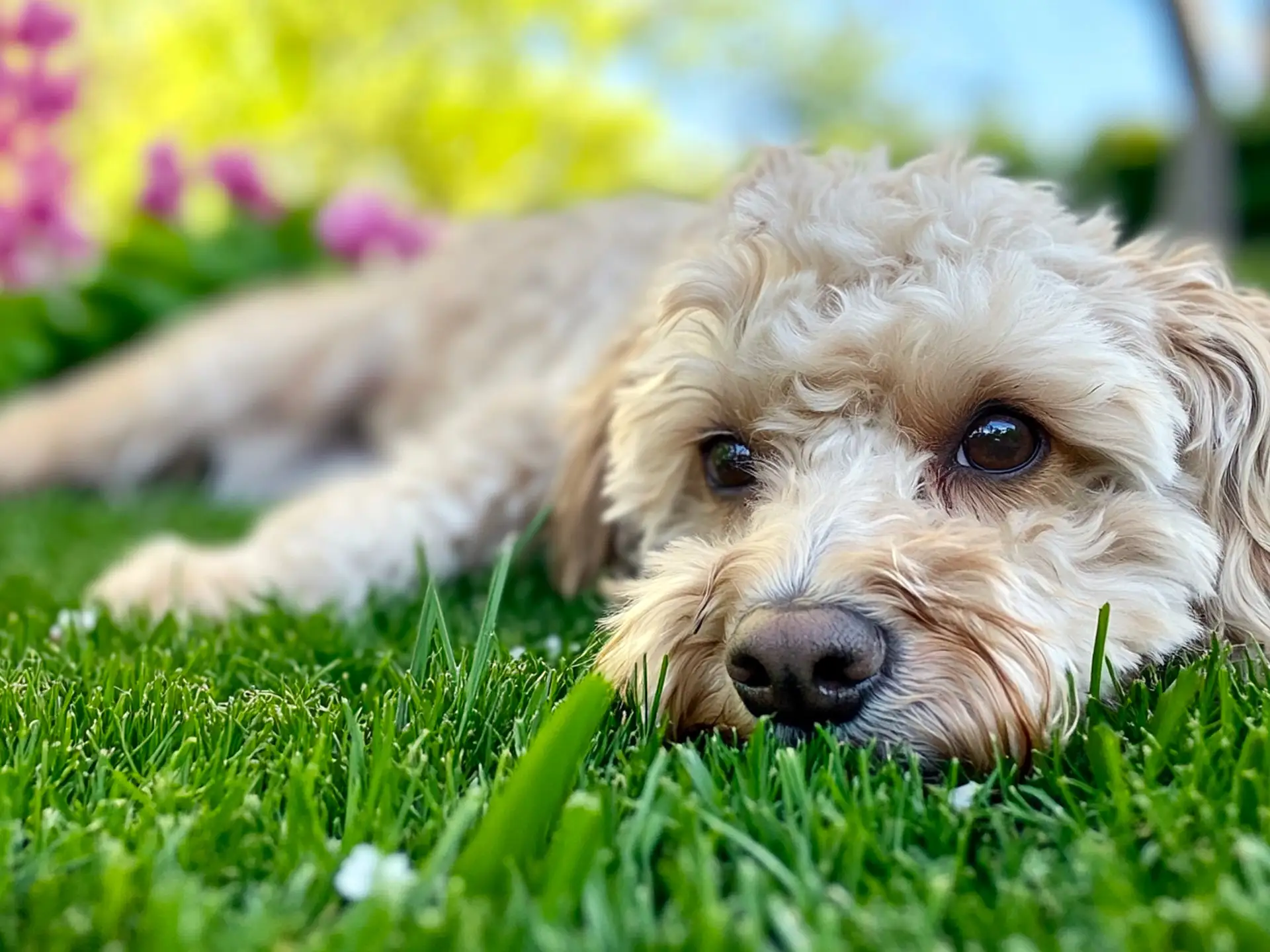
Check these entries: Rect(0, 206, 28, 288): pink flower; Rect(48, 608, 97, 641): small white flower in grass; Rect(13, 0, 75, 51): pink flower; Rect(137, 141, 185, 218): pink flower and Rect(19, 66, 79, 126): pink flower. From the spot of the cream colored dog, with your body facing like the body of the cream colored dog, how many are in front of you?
0

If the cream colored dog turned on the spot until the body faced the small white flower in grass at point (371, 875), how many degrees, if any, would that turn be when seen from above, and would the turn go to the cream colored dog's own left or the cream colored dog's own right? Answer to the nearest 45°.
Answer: approximately 90° to the cream colored dog's own right

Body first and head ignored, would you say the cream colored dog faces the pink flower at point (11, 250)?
no

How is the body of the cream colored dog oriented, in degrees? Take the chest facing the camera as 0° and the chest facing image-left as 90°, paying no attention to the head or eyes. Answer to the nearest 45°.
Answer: approximately 315°

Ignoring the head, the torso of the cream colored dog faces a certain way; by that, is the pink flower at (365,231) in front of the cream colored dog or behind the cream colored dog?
behind

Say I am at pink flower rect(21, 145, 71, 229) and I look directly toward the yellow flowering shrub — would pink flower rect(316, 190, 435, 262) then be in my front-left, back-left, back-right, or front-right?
front-right

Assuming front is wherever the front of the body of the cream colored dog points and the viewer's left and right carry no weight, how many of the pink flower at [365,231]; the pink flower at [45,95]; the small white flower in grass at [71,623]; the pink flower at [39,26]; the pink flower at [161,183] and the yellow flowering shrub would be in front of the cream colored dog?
0

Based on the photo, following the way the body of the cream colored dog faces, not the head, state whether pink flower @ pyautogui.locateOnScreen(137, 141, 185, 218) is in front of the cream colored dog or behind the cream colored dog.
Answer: behind

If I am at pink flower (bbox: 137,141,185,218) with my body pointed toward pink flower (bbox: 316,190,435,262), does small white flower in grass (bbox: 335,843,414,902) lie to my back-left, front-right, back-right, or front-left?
front-right

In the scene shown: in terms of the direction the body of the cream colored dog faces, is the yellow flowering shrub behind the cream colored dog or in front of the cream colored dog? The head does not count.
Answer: behind

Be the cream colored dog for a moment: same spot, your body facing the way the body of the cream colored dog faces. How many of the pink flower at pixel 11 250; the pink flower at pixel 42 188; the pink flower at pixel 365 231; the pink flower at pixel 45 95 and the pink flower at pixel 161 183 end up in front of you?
0

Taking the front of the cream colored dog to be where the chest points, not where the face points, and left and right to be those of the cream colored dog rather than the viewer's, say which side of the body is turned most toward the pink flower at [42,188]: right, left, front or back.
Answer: back

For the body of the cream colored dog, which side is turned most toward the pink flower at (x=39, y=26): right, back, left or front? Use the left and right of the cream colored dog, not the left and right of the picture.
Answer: back

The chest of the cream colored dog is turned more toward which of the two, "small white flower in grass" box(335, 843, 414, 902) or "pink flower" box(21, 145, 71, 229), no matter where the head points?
the small white flower in grass

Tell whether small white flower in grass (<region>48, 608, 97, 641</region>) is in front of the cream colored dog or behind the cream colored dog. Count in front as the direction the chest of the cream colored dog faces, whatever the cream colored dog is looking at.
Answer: behind

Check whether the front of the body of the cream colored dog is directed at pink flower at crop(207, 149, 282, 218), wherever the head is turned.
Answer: no

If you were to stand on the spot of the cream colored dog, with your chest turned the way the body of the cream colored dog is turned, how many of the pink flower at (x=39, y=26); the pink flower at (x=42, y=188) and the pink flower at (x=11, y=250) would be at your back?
3
